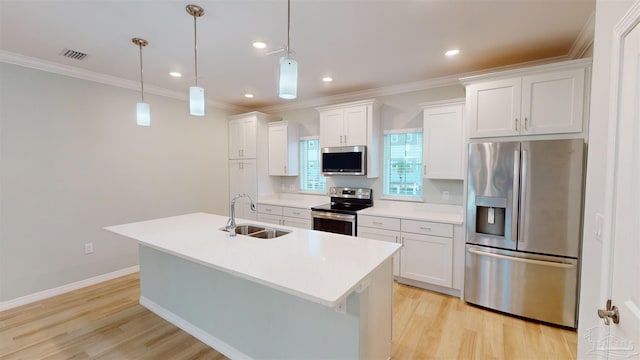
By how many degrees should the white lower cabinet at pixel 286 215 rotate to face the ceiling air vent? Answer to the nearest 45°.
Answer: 0° — it already faces it

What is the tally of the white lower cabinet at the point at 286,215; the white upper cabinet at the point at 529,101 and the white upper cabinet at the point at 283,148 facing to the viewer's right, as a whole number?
0

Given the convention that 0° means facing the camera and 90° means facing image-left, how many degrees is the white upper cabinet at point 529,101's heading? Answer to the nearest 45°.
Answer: approximately 0°

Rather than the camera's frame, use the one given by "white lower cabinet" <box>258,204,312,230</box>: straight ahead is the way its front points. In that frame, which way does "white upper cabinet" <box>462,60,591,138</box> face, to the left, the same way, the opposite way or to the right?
the same way

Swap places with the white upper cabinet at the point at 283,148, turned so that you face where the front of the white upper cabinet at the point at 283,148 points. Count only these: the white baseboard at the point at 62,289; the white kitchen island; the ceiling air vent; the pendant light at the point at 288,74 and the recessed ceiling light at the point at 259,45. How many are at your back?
0

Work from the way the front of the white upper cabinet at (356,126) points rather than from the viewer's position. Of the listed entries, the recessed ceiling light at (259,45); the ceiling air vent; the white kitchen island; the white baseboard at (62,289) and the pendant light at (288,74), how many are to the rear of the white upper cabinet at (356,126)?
0

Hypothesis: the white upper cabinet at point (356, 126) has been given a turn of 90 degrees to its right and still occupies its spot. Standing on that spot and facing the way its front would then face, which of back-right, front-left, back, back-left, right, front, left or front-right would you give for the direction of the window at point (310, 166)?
front

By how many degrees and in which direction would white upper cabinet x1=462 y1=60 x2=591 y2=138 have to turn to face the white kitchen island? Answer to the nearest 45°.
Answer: approximately 45° to its right

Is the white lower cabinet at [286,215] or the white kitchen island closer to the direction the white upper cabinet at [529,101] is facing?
the white kitchen island

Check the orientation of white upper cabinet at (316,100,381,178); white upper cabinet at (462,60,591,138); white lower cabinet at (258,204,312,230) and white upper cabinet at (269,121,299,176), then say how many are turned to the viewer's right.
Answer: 0

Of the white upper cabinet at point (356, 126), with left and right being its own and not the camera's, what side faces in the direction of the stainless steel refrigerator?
left

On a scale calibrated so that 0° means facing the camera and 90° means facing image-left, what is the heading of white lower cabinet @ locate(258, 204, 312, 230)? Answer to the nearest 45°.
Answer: approximately 45°

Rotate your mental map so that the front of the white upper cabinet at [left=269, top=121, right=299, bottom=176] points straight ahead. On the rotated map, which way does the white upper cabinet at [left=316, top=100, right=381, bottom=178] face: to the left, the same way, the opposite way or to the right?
the same way

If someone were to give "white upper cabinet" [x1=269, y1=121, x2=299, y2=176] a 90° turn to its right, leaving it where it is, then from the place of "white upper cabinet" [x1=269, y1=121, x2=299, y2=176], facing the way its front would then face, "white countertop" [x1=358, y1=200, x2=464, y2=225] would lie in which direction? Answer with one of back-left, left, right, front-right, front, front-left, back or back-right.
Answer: back
